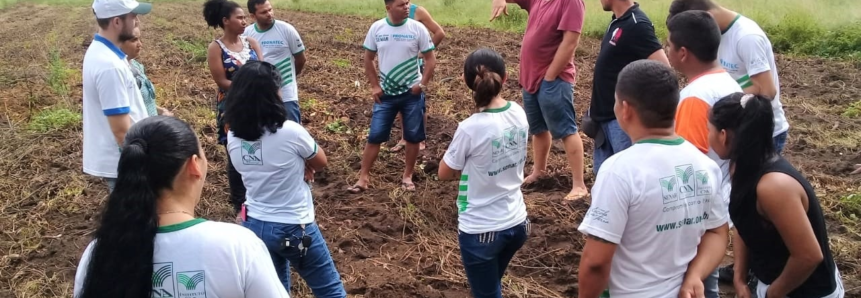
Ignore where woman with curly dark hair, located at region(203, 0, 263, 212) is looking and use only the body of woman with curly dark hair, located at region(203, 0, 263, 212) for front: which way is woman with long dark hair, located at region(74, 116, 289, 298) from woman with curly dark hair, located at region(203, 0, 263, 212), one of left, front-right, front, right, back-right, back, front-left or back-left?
front-right

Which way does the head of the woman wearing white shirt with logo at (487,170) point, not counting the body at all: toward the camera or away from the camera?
away from the camera

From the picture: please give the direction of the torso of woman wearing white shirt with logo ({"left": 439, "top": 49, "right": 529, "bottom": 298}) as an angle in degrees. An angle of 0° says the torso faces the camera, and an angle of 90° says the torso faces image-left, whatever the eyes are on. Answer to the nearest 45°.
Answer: approximately 135°

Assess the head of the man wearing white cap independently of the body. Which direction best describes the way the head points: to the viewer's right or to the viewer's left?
to the viewer's right

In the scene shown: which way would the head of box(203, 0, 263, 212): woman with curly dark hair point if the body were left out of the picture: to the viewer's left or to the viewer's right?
to the viewer's right

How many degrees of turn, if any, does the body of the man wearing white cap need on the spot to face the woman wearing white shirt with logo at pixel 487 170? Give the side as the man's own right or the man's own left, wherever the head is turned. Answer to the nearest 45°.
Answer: approximately 45° to the man's own right

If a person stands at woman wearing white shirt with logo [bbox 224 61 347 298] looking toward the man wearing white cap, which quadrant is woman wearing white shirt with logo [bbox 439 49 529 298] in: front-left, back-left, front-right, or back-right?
back-right

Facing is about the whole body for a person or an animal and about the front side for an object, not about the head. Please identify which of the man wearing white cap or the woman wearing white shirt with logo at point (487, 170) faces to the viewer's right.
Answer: the man wearing white cap

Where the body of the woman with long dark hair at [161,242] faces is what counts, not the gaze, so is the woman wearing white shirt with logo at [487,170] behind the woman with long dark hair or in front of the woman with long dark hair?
in front

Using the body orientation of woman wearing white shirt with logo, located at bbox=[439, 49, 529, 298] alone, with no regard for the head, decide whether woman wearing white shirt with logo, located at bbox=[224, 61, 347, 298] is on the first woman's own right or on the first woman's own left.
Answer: on the first woman's own left

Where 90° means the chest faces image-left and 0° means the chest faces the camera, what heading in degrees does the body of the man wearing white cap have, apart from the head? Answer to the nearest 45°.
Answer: approximately 270°

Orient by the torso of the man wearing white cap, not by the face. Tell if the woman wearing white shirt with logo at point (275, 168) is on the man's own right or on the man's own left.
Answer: on the man's own right

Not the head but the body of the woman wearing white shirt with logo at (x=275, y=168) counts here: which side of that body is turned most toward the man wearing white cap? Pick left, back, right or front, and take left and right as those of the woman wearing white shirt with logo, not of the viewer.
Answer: left

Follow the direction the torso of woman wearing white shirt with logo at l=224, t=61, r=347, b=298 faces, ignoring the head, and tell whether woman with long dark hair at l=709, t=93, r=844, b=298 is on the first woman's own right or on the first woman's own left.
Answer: on the first woman's own right

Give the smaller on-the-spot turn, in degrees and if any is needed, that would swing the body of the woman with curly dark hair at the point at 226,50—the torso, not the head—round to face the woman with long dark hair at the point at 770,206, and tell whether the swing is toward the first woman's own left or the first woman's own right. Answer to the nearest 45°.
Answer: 0° — they already face them

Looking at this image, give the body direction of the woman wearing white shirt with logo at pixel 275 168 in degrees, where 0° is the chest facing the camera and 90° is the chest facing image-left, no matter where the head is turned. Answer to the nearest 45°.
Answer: approximately 225°

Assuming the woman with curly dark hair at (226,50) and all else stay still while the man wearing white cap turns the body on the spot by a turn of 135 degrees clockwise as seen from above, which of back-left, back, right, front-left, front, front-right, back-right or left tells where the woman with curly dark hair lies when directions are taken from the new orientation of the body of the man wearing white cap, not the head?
back

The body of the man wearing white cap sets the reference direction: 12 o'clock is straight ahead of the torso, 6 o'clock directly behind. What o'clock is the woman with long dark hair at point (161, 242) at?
The woman with long dark hair is roughly at 3 o'clock from the man wearing white cap.
